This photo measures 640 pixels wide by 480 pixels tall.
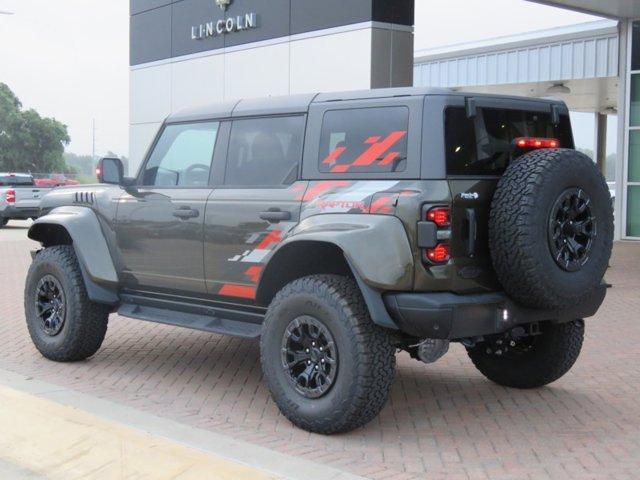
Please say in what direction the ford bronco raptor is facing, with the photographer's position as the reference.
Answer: facing away from the viewer and to the left of the viewer

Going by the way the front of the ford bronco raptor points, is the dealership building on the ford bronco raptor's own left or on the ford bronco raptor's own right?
on the ford bronco raptor's own right

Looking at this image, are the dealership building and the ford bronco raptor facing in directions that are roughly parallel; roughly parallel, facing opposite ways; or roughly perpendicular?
roughly perpendicular

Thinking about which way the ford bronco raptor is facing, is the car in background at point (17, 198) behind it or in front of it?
in front

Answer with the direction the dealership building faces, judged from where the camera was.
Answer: facing the viewer and to the left of the viewer

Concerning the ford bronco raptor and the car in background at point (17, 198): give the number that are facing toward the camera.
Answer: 0

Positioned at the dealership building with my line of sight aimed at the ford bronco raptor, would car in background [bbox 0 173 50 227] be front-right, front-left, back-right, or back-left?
back-right

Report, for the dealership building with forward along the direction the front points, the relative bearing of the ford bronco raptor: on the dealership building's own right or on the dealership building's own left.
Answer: on the dealership building's own left

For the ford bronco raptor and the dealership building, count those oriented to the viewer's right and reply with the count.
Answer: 0

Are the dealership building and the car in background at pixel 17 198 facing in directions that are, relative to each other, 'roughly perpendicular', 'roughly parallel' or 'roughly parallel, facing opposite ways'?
roughly perpendicular

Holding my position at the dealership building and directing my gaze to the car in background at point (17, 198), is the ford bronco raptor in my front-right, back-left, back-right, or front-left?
back-left
